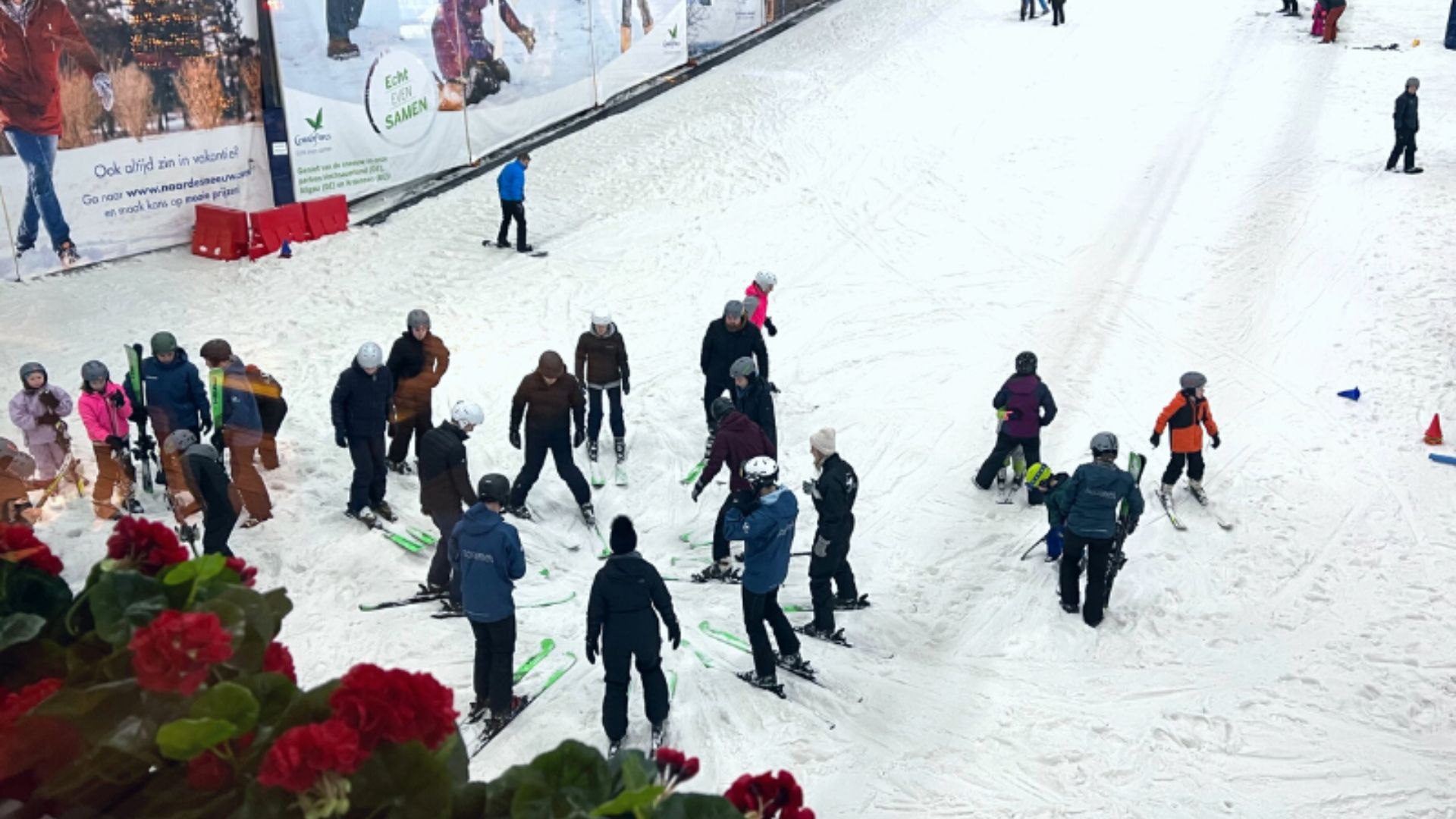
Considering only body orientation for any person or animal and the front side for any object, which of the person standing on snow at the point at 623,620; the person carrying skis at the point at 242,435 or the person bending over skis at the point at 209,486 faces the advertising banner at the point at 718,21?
the person standing on snow

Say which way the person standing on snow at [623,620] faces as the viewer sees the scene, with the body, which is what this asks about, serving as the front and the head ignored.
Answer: away from the camera

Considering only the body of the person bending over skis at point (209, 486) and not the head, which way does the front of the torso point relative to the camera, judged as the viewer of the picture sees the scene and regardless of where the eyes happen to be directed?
to the viewer's left
